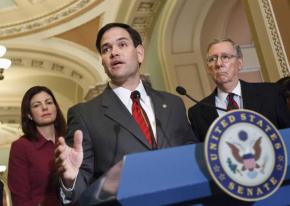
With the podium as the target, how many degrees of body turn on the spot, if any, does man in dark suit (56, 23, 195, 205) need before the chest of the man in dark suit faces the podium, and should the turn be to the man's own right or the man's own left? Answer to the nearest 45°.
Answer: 0° — they already face it

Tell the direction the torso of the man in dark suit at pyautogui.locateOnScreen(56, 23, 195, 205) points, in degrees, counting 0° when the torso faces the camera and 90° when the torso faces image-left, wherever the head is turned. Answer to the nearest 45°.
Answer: approximately 0°

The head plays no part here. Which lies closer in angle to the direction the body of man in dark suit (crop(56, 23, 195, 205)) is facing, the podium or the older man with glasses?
the podium

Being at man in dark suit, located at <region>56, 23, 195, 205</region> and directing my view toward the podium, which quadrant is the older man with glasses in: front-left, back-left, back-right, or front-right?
back-left

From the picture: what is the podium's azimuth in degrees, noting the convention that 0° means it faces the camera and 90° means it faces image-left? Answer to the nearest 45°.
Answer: approximately 315°
